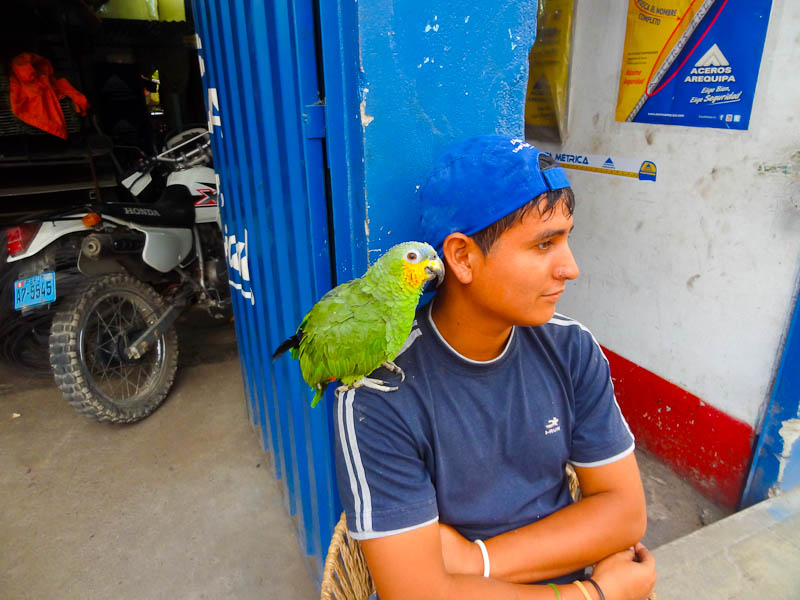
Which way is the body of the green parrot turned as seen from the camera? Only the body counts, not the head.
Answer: to the viewer's right

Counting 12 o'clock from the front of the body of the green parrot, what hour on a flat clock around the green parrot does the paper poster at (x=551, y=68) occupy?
The paper poster is roughly at 10 o'clock from the green parrot.

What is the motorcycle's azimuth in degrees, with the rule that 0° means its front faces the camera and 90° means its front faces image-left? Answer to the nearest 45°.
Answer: approximately 225°

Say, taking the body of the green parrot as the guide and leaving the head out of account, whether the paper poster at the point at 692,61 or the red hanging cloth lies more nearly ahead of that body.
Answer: the paper poster

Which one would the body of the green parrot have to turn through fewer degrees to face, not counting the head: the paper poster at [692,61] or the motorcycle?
the paper poster

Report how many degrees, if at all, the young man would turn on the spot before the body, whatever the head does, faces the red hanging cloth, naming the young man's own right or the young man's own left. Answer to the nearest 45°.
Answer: approximately 180°

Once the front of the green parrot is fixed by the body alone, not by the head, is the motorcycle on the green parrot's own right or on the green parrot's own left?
on the green parrot's own left
